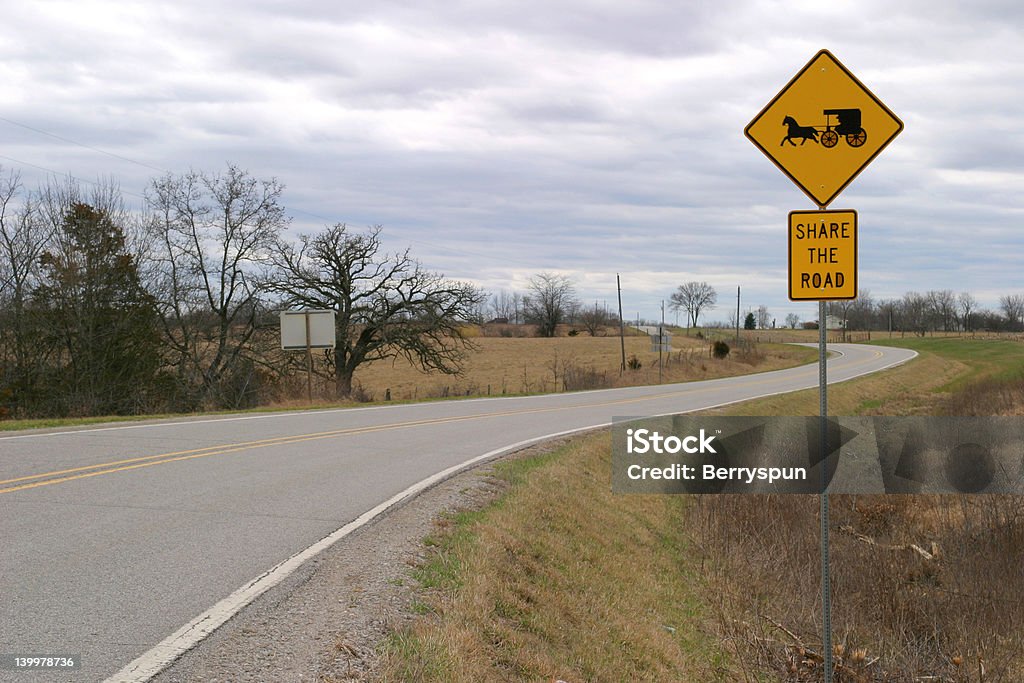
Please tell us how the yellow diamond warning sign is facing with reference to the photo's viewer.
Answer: facing the viewer

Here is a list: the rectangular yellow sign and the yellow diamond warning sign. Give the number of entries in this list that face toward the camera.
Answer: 2

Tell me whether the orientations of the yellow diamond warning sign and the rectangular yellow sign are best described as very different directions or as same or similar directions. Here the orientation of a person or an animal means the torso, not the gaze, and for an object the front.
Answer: same or similar directions

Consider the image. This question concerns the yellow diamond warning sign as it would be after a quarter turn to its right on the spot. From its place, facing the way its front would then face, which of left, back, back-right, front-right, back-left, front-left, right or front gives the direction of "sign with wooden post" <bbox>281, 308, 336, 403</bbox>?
front-right

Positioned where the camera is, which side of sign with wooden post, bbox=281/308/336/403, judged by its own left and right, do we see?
back

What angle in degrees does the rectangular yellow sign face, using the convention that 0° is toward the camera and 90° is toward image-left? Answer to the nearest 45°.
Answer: approximately 0°

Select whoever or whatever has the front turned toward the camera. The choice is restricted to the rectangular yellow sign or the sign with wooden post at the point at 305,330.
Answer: the rectangular yellow sign

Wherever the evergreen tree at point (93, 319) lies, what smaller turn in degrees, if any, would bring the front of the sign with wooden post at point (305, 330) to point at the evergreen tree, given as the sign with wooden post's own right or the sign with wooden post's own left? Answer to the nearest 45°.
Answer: approximately 90° to the sign with wooden post's own left

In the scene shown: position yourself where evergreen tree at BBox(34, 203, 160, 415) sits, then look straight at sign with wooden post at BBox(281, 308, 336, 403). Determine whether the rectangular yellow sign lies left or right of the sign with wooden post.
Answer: right

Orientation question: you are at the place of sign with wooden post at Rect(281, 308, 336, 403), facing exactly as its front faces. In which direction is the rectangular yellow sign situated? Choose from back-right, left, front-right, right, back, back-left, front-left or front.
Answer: back
